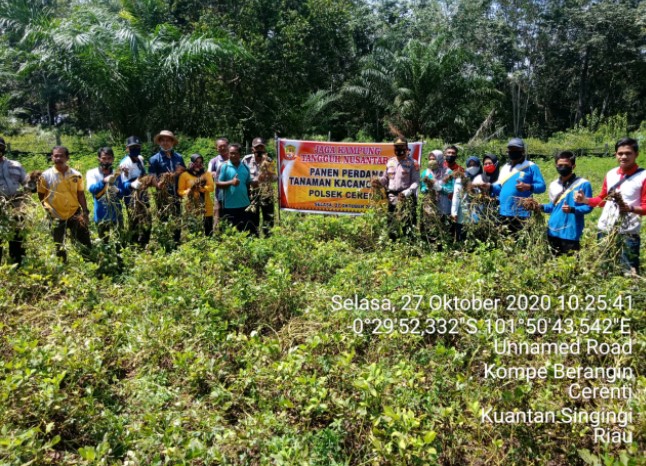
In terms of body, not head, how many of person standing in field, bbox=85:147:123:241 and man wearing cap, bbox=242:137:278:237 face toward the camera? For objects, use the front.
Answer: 2

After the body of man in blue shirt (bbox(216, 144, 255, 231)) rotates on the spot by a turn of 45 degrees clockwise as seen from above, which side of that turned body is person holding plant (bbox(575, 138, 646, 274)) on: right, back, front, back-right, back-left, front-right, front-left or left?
left

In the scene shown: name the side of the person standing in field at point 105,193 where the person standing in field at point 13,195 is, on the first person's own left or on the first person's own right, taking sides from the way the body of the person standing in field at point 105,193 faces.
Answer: on the first person's own right

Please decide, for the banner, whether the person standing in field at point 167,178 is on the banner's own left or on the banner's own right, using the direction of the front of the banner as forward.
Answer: on the banner's own right

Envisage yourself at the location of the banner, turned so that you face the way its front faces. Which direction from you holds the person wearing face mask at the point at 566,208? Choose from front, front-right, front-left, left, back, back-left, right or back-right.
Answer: front-left

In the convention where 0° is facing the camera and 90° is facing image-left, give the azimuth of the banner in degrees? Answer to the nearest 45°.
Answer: approximately 0°
